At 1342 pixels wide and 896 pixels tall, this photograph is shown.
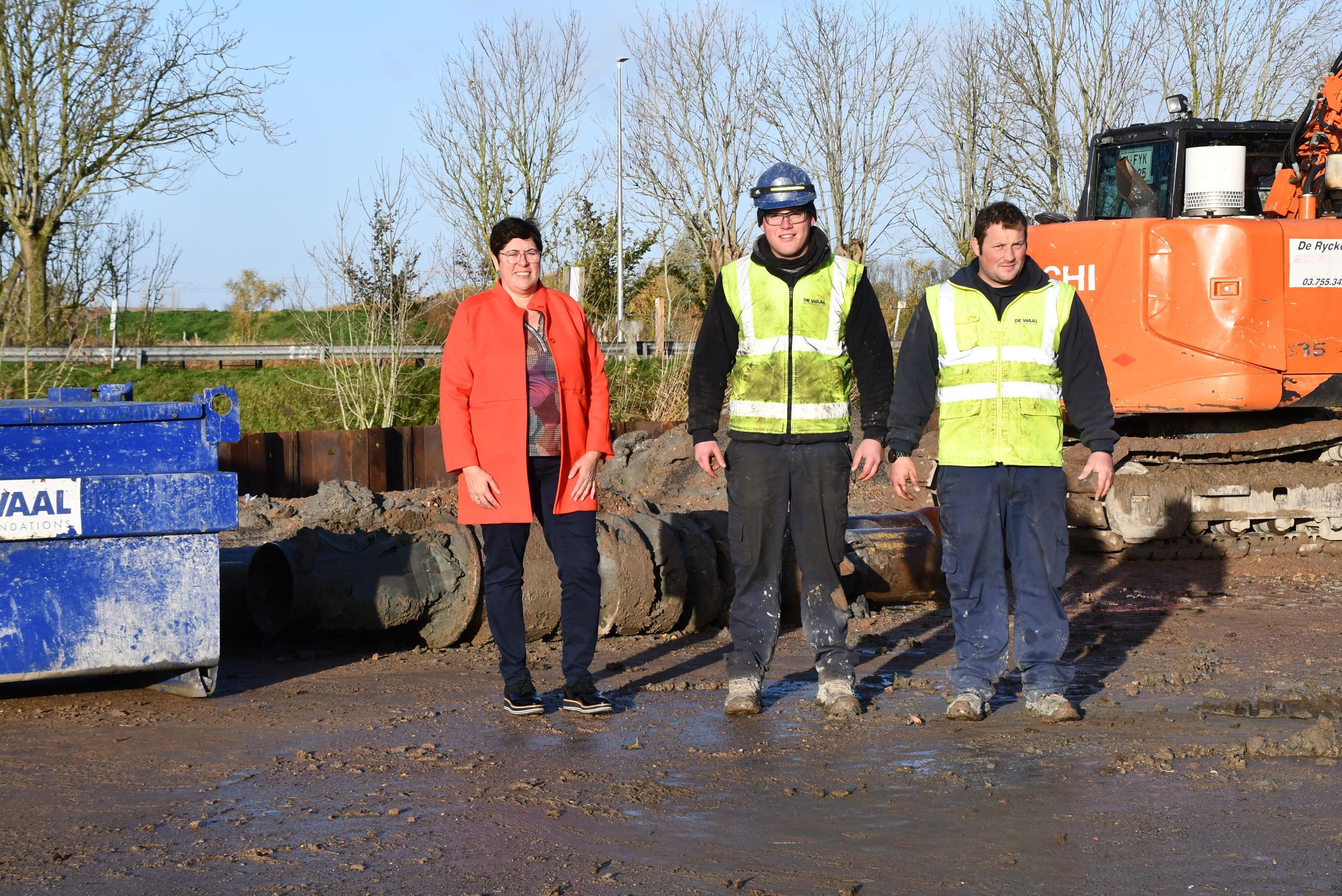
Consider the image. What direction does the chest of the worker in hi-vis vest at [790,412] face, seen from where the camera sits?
toward the camera

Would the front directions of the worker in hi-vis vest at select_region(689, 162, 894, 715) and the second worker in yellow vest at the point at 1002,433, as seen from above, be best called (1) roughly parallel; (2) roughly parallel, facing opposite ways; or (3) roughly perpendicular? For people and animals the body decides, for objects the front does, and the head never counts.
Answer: roughly parallel

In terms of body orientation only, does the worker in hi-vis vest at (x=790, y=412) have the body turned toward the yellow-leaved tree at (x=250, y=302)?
no

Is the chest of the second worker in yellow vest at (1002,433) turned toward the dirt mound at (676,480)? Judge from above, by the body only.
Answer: no

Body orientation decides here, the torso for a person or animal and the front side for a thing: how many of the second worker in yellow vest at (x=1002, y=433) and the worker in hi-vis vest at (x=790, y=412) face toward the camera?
2

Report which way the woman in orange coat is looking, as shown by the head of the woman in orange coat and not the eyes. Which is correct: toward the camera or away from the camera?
toward the camera

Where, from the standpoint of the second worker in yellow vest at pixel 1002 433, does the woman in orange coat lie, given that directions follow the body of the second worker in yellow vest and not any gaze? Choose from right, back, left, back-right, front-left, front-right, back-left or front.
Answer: right

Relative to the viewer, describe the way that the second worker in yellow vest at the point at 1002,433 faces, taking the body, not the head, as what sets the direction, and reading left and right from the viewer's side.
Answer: facing the viewer

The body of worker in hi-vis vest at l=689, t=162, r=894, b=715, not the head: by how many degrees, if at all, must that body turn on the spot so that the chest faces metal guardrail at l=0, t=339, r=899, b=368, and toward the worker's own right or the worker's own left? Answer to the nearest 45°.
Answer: approximately 135° to the worker's own right

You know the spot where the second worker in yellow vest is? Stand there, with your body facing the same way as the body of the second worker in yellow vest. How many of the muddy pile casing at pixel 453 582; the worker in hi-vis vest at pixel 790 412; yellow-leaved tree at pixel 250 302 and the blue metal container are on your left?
0

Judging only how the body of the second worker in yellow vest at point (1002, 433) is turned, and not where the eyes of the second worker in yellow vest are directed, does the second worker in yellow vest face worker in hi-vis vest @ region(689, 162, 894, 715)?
no

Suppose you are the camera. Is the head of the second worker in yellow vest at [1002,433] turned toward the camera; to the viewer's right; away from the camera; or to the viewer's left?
toward the camera

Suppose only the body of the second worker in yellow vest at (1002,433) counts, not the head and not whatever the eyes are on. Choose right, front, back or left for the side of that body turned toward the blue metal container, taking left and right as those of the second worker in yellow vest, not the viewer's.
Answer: right

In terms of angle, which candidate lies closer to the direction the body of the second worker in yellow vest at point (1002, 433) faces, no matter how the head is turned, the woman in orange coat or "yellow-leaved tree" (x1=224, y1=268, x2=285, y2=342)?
the woman in orange coat

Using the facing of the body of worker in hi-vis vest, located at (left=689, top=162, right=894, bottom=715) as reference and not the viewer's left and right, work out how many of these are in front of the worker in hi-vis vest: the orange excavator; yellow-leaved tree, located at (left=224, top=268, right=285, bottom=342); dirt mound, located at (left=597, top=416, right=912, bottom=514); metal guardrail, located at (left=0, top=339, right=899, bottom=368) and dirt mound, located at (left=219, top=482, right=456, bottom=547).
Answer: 0

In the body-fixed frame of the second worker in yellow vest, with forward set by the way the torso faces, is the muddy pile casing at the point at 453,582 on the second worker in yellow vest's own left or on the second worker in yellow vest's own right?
on the second worker in yellow vest's own right

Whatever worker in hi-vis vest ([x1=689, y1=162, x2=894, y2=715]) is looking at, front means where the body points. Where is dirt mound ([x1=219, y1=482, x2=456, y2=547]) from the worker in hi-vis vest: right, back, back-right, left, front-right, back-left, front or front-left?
back-right

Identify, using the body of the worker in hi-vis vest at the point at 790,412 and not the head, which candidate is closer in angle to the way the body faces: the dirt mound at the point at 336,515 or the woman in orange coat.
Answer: the woman in orange coat

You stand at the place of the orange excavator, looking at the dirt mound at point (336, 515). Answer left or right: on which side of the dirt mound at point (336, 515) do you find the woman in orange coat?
left
